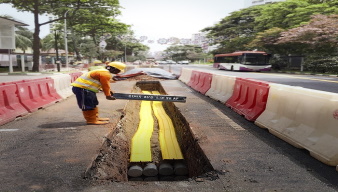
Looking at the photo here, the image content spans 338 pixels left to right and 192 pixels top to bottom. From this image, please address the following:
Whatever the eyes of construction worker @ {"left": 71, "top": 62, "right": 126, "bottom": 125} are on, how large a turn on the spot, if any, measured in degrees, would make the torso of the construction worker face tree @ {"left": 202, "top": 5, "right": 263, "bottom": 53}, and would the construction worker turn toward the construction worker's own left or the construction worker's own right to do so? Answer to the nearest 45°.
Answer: approximately 45° to the construction worker's own left

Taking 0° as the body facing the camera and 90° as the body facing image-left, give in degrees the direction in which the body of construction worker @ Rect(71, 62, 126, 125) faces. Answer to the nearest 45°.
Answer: approximately 270°

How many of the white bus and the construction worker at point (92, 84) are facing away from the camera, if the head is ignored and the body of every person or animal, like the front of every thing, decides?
0

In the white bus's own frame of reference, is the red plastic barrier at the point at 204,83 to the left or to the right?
on its right

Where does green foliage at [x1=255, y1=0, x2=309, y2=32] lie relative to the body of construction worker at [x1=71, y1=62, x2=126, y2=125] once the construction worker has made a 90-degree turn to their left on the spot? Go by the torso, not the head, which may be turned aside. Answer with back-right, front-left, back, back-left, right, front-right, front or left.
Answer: front-right

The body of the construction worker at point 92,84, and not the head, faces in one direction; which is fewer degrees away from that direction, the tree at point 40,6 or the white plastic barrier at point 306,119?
the white plastic barrier

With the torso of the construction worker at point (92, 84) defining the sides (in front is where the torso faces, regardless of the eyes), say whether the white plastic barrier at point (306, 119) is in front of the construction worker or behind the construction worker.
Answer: in front

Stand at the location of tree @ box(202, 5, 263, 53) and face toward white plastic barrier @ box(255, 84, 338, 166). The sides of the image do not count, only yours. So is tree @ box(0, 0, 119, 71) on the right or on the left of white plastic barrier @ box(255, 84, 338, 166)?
right

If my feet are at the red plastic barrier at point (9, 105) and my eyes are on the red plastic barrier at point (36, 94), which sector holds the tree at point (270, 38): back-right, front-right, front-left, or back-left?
front-right
